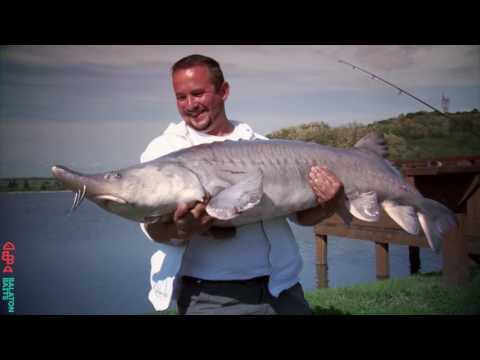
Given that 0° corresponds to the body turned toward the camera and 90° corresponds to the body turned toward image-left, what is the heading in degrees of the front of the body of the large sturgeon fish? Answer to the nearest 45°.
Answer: approximately 90°

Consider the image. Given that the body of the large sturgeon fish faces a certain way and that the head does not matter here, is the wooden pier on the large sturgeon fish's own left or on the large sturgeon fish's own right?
on the large sturgeon fish's own right

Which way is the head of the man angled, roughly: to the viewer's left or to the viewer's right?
to the viewer's left

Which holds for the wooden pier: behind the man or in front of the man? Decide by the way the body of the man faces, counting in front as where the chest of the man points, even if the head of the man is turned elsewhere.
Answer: behind

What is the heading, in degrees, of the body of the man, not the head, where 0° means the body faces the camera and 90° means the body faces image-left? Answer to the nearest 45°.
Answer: approximately 0°
